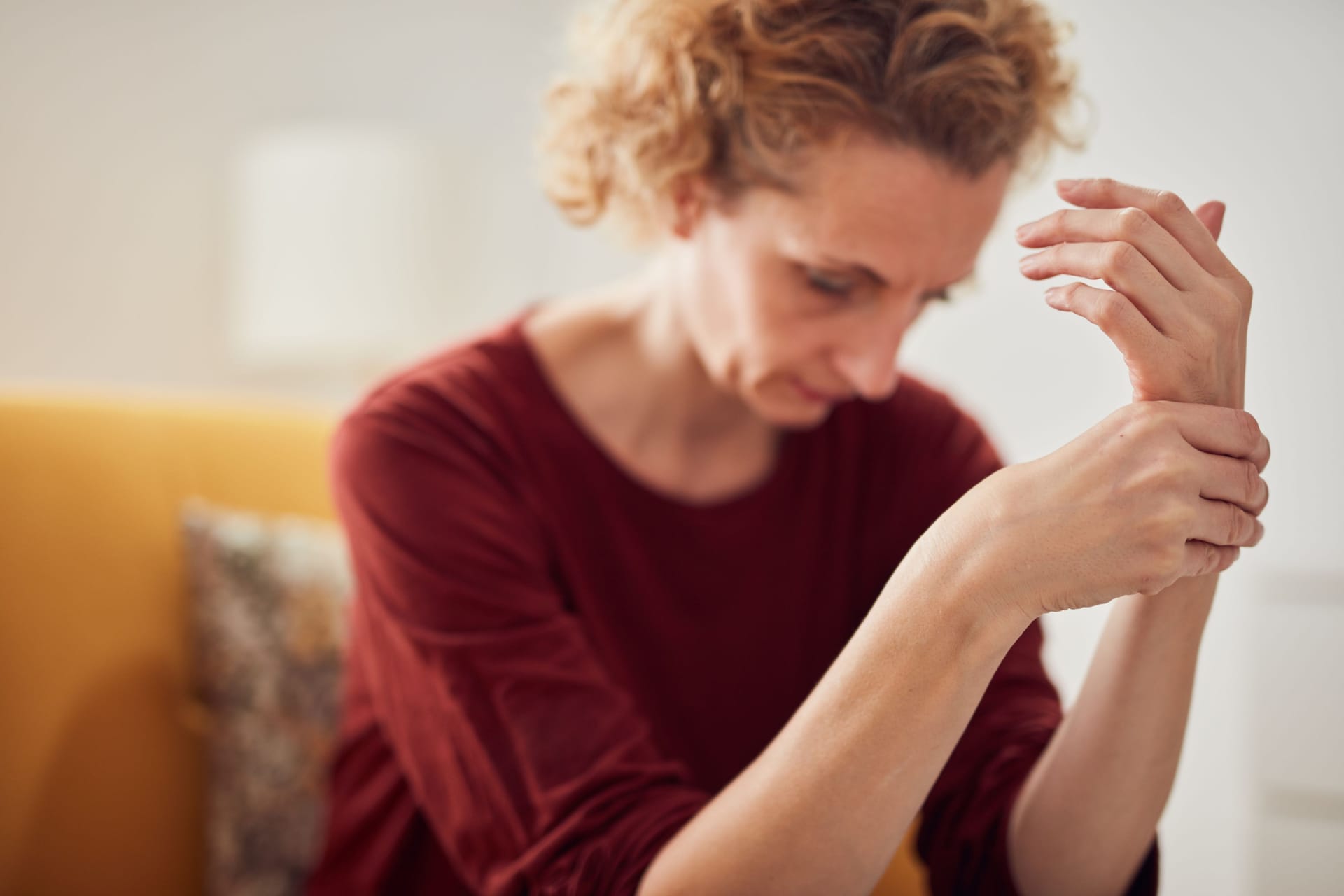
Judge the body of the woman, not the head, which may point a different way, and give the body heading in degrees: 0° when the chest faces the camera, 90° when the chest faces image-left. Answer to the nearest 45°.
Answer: approximately 315°

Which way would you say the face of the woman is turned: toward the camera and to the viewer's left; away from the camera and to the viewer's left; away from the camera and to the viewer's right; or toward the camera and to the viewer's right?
toward the camera and to the viewer's right

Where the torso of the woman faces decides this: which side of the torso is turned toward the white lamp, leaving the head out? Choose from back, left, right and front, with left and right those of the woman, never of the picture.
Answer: back
